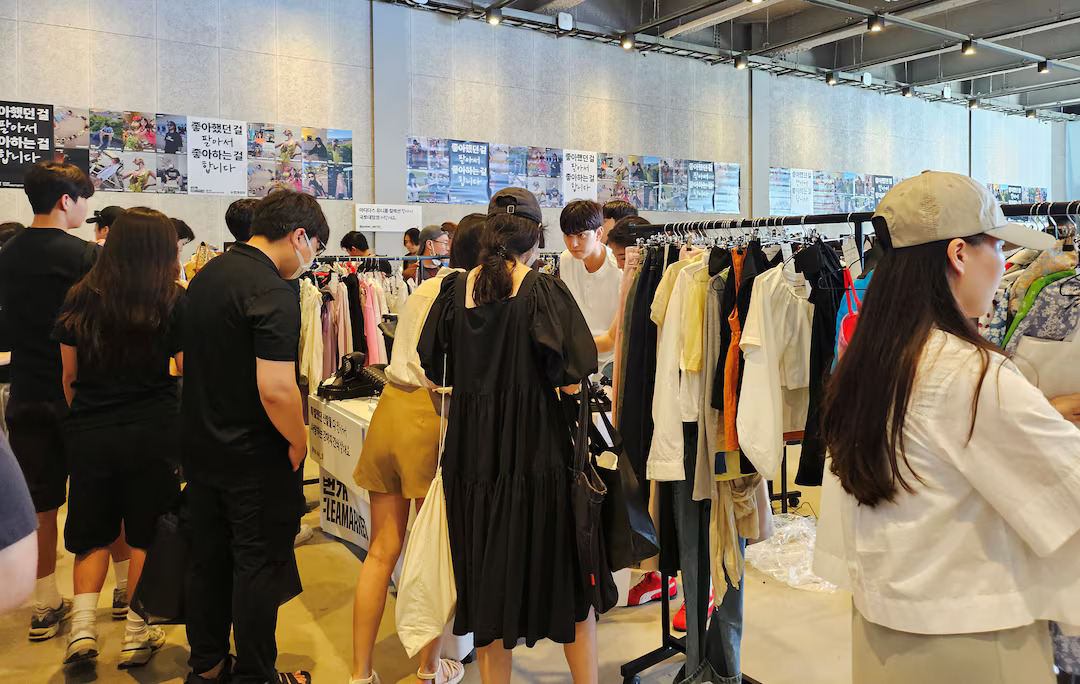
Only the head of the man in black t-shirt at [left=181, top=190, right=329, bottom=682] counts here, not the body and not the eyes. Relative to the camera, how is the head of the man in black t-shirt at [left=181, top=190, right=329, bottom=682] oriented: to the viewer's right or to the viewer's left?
to the viewer's right

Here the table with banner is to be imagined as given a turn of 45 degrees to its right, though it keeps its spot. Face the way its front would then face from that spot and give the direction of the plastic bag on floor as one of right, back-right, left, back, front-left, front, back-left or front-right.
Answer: back

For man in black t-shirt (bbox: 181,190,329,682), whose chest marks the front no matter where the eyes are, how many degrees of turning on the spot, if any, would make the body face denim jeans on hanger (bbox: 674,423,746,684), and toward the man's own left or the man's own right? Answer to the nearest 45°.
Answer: approximately 45° to the man's own right

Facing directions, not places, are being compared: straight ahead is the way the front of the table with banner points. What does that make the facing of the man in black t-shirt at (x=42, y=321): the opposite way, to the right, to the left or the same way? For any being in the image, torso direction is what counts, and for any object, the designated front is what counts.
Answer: the opposite way

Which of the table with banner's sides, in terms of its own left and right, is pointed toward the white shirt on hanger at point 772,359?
left

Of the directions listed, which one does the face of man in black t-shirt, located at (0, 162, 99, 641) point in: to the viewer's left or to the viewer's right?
to the viewer's right

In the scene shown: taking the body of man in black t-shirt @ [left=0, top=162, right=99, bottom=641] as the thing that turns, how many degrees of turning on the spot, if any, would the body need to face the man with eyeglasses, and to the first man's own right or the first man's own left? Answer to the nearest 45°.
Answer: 0° — they already face them

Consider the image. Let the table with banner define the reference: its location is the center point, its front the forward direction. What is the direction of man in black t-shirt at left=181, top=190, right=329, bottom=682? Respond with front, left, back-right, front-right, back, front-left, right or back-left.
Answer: front-left

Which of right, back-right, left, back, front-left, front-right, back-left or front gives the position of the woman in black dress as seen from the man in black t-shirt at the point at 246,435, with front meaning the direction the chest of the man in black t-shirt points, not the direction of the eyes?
right

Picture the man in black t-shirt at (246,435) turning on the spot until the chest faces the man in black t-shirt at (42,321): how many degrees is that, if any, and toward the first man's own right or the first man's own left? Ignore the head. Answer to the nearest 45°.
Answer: approximately 90° to the first man's own left

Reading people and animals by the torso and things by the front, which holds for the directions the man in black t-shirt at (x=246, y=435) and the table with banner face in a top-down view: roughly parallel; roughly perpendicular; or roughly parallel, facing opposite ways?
roughly parallel, facing opposite ways

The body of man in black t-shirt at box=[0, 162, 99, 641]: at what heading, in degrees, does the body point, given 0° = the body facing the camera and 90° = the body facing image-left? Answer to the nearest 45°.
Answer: approximately 225°
